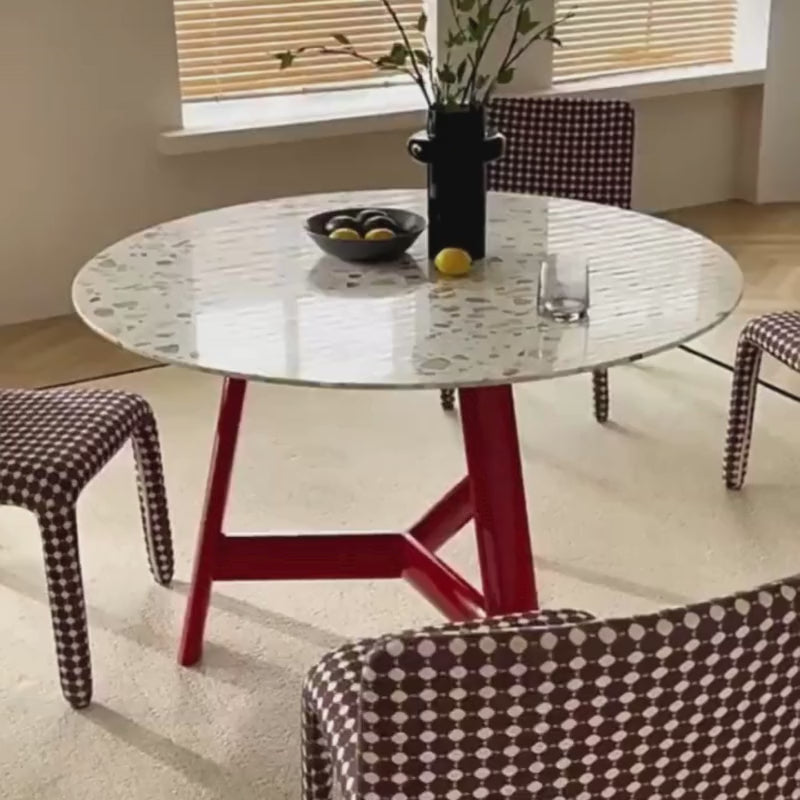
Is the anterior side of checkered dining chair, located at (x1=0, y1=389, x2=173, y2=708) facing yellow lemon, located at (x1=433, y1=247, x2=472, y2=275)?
yes

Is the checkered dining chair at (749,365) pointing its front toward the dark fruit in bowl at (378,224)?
yes

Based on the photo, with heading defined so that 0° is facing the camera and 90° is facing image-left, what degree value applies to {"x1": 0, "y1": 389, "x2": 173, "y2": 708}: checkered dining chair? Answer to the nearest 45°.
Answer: approximately 270°

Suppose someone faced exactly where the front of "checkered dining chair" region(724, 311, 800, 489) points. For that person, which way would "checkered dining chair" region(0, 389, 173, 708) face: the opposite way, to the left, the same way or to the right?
the opposite way

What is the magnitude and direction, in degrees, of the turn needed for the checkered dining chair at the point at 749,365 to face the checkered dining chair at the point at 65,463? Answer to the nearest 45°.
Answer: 0° — it already faces it

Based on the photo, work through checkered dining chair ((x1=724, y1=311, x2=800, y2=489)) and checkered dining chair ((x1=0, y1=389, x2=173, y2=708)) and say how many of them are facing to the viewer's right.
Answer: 1

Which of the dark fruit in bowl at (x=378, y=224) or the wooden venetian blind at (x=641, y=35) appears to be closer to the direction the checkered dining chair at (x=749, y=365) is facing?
the dark fruit in bowl

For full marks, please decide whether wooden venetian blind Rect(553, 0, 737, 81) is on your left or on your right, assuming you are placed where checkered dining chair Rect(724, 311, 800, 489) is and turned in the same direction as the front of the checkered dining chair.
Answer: on your right
